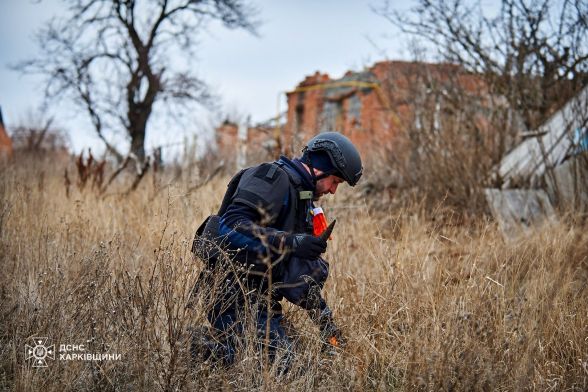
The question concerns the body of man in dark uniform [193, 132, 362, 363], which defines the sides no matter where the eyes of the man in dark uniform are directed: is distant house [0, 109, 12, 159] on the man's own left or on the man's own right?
on the man's own left

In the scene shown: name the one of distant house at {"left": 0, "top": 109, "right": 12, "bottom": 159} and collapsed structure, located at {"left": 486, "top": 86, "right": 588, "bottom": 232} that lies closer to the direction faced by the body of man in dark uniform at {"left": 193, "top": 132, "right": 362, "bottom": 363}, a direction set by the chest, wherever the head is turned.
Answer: the collapsed structure

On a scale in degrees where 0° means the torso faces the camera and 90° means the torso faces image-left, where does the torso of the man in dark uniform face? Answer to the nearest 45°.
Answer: approximately 270°

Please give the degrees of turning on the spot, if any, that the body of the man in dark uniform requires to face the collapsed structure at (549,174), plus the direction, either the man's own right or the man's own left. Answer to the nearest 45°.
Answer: approximately 45° to the man's own left

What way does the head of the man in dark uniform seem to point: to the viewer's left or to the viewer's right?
to the viewer's right
